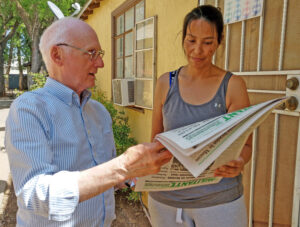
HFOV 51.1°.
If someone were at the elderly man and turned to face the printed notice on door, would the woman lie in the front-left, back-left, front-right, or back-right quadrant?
front-right

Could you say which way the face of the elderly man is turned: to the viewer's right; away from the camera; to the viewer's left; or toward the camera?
to the viewer's right

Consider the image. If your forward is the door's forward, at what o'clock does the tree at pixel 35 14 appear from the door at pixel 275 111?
The tree is roughly at 3 o'clock from the door.

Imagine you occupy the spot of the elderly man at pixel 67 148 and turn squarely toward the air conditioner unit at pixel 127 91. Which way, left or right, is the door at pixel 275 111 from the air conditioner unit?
right

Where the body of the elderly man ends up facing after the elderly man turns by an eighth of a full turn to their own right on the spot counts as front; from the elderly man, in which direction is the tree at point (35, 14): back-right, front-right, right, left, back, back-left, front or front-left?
back

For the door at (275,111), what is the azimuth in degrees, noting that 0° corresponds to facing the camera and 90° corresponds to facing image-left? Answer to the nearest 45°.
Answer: approximately 45°

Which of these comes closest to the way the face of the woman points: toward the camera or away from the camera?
toward the camera

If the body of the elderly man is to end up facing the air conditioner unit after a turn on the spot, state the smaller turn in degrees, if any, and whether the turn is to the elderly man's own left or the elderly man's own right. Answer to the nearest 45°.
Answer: approximately 135° to the elderly man's own left

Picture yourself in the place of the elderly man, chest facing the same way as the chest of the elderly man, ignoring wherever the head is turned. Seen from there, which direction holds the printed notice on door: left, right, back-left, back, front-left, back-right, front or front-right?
left

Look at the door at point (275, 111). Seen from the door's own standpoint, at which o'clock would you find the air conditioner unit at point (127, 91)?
The air conditioner unit is roughly at 3 o'clock from the door.

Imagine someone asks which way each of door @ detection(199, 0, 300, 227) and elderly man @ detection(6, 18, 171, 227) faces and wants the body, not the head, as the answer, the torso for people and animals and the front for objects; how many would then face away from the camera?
0

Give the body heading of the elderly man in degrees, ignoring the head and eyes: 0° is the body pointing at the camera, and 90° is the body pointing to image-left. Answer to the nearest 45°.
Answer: approximately 315°
